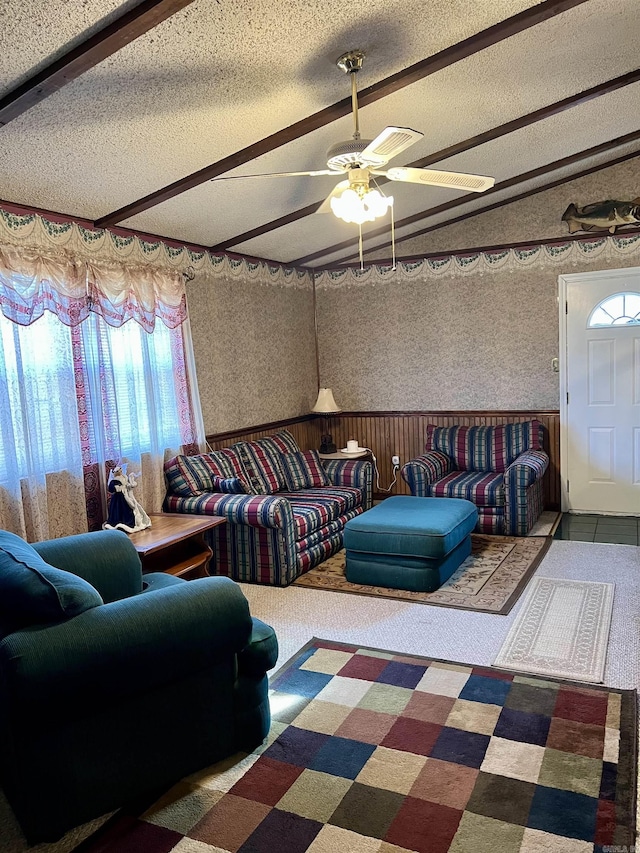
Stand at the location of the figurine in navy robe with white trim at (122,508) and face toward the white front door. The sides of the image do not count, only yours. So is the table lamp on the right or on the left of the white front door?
left

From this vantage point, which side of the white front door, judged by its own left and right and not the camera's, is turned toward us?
front

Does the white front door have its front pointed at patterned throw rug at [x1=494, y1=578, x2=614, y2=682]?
yes

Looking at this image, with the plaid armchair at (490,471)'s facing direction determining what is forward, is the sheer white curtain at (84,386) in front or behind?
in front

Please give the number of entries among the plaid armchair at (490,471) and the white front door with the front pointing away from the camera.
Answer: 0

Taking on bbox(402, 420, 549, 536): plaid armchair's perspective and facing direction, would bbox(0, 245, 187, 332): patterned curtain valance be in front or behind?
in front

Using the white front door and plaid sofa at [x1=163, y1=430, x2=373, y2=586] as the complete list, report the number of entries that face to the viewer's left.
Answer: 0

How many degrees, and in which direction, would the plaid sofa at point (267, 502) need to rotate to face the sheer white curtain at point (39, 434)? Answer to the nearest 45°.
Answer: approximately 90° to its right

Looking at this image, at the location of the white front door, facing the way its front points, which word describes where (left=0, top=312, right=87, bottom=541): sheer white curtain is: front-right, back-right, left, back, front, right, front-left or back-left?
front-right

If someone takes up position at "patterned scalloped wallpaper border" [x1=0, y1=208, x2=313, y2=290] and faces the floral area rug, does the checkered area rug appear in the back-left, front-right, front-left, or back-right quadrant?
front-right

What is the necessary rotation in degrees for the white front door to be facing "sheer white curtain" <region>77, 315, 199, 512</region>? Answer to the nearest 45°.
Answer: approximately 45° to its right

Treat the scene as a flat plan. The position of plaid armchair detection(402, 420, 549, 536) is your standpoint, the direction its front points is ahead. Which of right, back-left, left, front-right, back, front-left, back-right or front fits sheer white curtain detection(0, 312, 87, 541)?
front

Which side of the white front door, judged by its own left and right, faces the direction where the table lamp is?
right

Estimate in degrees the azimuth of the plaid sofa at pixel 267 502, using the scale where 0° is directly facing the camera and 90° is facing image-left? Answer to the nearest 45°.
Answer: approximately 315°

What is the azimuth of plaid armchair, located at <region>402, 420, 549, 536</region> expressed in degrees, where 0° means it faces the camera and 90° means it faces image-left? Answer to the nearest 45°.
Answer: approximately 45°
